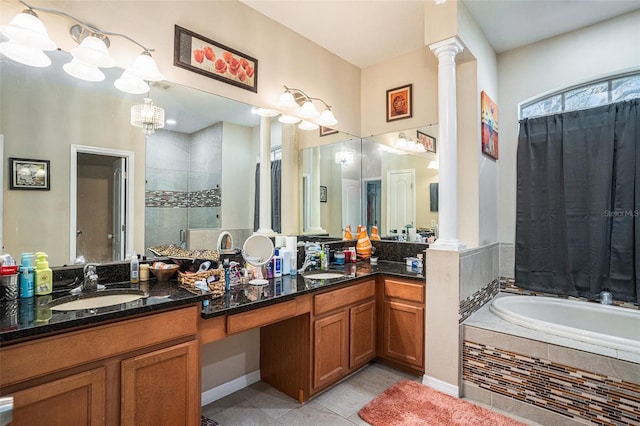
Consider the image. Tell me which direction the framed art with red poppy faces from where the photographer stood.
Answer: facing the viewer and to the right of the viewer

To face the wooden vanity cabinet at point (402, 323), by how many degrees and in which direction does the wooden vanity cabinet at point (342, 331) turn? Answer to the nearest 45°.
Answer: approximately 90° to its left

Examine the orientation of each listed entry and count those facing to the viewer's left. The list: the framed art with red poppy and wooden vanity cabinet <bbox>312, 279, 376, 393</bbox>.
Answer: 0

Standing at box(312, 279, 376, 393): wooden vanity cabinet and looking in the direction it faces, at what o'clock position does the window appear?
The window is roughly at 10 o'clock from the wooden vanity cabinet.

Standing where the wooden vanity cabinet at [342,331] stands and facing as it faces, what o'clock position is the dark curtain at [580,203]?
The dark curtain is roughly at 10 o'clock from the wooden vanity cabinet.
